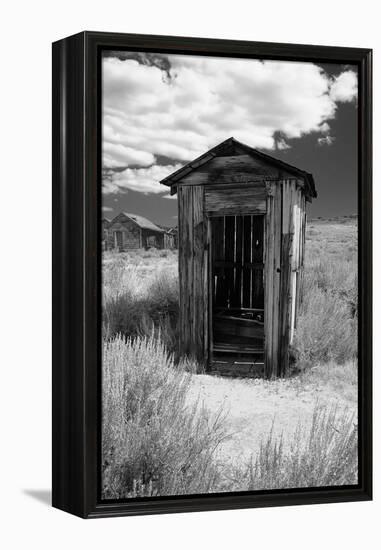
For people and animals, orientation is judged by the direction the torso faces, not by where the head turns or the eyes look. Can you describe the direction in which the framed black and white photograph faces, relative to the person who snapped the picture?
facing the viewer and to the right of the viewer
